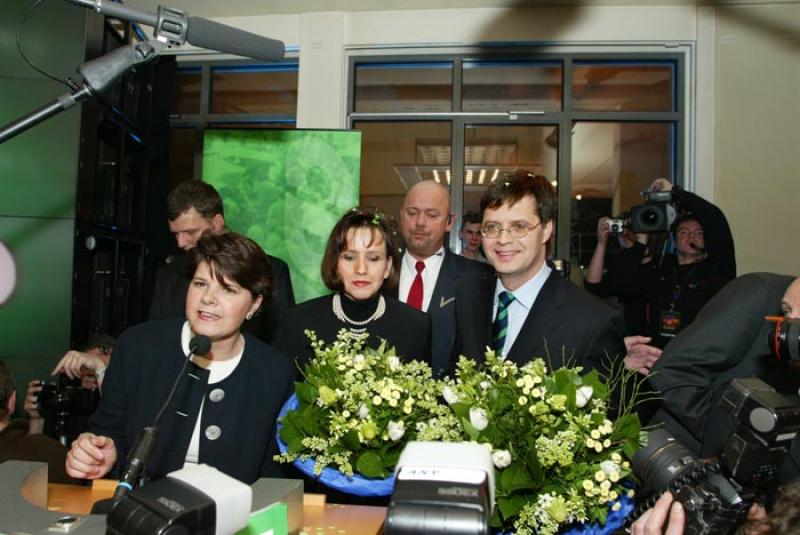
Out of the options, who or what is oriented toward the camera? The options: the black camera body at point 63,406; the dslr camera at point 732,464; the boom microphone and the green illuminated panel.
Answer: the green illuminated panel

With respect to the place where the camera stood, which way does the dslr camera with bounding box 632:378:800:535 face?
facing away from the viewer and to the left of the viewer

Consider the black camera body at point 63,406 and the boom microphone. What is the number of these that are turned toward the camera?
0

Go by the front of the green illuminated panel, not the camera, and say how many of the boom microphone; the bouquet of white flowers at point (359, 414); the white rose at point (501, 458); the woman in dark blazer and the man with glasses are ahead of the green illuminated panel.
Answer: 5

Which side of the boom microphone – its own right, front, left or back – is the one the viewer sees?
right

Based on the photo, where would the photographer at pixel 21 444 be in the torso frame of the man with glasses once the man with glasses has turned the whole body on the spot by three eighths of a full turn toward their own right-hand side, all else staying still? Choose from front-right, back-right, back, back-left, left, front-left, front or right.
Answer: left

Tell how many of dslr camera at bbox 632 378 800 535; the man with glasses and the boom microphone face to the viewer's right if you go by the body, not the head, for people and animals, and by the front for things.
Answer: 1

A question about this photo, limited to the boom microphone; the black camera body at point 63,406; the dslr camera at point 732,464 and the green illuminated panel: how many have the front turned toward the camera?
1

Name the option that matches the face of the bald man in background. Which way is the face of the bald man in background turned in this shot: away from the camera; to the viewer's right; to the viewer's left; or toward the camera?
toward the camera

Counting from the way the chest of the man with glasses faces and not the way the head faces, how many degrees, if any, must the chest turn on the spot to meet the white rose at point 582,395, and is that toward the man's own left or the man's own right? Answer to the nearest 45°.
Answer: approximately 45° to the man's own left

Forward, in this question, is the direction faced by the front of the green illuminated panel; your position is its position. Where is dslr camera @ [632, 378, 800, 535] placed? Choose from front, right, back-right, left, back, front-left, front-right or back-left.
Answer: front

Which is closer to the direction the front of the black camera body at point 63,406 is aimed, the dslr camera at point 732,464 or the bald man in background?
the bald man in background

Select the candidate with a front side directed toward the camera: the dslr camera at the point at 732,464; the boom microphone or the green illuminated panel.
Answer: the green illuminated panel

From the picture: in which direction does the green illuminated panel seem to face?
toward the camera

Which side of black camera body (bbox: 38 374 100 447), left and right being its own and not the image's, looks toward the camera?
right

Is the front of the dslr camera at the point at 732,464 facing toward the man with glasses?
yes

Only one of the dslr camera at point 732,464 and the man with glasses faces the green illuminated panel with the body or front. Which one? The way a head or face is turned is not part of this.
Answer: the dslr camera

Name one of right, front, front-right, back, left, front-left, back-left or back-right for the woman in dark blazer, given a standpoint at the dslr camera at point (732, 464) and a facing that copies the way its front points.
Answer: front-left
